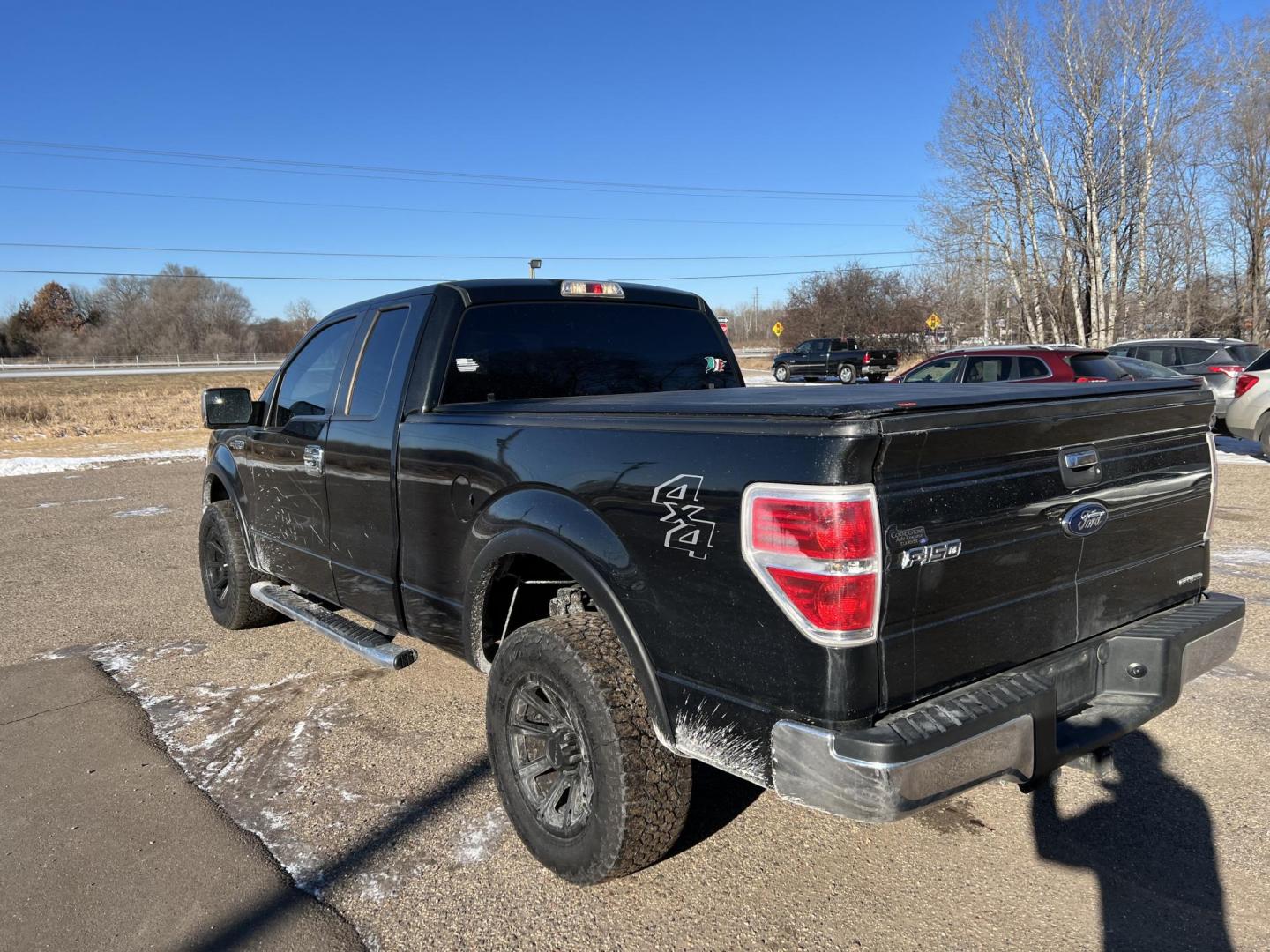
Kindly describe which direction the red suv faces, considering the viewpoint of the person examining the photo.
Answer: facing away from the viewer and to the left of the viewer

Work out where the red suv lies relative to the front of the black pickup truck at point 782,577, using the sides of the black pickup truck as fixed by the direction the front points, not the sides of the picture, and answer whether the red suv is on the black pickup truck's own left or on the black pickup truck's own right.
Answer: on the black pickup truck's own right

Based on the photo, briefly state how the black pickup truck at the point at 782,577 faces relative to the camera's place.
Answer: facing away from the viewer and to the left of the viewer

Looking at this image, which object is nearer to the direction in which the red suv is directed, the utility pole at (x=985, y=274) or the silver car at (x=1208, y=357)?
the utility pole

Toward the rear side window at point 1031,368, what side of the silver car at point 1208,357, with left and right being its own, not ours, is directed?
left

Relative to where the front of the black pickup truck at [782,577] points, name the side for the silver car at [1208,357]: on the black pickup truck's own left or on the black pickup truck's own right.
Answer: on the black pickup truck's own right

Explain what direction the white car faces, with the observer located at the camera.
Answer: facing away from the viewer and to the right of the viewer

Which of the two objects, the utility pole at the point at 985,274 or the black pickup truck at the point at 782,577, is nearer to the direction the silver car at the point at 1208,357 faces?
the utility pole

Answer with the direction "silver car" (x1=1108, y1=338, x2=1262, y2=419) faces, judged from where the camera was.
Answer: facing away from the viewer and to the left of the viewer

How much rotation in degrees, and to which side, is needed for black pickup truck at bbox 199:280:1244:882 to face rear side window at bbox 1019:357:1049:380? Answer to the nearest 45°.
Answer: approximately 45° to its right

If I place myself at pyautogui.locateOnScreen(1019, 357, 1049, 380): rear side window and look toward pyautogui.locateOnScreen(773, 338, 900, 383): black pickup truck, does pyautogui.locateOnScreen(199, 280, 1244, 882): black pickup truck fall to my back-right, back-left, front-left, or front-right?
back-left
